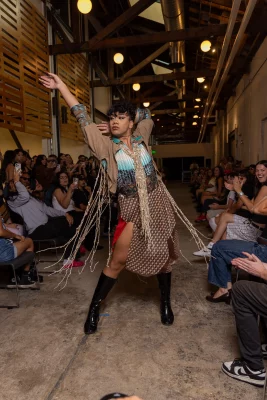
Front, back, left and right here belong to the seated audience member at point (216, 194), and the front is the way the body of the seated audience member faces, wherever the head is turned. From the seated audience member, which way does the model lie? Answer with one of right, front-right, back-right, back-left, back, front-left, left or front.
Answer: left

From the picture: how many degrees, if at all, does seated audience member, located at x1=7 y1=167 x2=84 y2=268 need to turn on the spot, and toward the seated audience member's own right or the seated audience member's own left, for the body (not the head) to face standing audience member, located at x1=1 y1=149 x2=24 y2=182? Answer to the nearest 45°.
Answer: approximately 90° to the seated audience member's own left

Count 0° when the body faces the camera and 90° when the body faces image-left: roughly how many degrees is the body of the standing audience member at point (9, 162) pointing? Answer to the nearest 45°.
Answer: approximately 270°

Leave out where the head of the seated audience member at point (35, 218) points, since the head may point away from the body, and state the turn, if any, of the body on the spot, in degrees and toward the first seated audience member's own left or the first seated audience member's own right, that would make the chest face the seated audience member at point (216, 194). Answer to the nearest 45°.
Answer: approximately 45° to the first seated audience member's own left

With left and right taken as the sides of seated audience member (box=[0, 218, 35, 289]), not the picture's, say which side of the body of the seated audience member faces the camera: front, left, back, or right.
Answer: right

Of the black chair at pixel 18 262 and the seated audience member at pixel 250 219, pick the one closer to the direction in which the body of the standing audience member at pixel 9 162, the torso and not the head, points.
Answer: the seated audience member

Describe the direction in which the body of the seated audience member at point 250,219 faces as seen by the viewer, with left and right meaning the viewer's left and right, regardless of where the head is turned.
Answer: facing to the left of the viewer

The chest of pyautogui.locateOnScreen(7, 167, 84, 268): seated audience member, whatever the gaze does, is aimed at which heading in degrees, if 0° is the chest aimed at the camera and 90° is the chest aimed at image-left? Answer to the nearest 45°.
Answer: approximately 270°

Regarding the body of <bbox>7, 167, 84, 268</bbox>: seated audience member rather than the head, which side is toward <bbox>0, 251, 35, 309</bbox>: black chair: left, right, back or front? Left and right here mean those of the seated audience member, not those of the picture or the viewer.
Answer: right

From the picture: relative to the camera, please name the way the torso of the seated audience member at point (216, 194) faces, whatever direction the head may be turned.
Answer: to the viewer's left

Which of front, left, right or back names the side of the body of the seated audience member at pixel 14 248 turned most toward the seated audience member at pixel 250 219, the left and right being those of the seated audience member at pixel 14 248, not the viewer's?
front

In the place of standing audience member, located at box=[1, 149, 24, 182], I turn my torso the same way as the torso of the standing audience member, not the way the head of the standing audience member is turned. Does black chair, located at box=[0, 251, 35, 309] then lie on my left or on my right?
on my right

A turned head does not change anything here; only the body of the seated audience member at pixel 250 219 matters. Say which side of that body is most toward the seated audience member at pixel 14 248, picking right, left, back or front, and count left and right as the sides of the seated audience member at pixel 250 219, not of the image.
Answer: front
